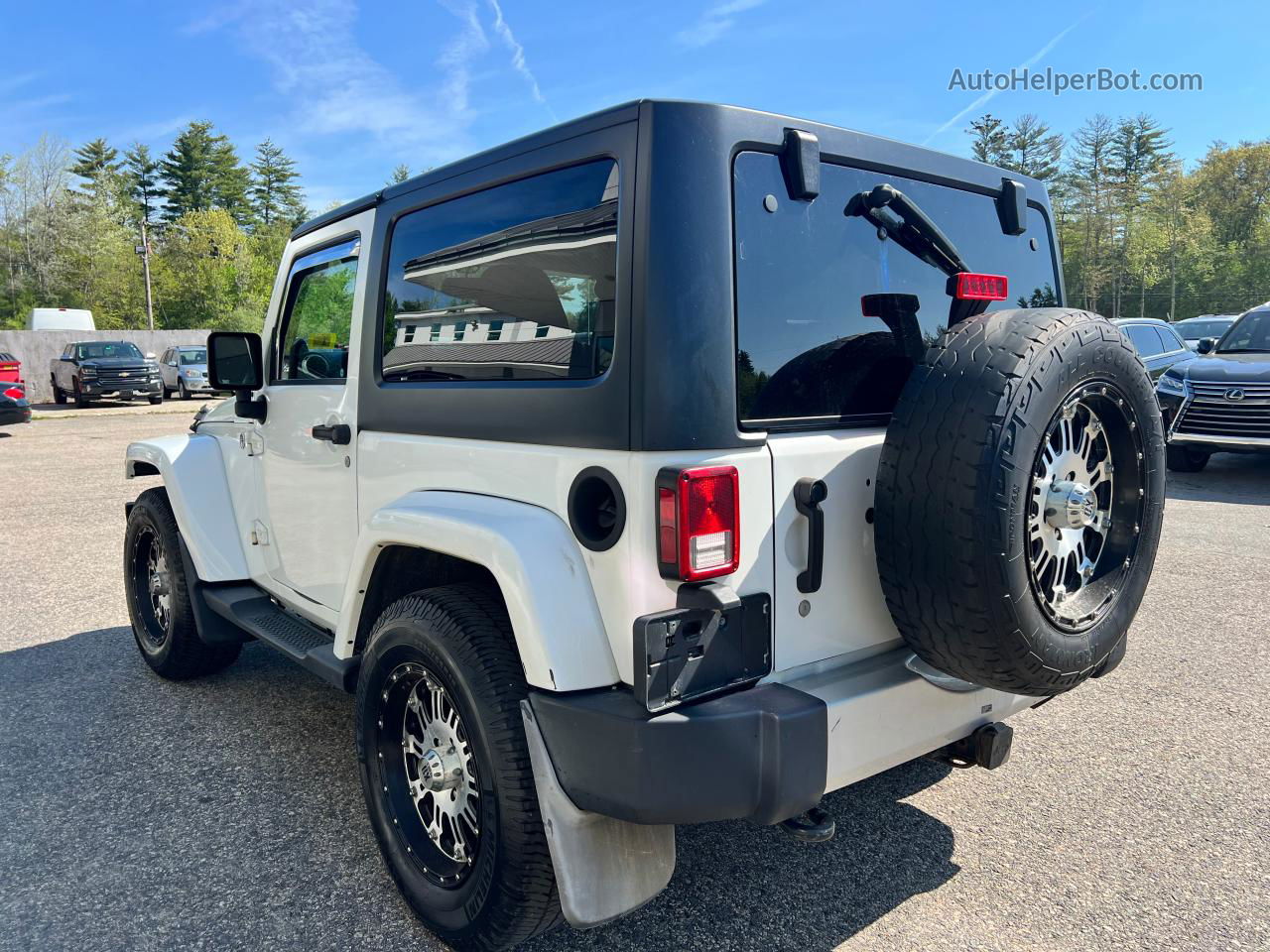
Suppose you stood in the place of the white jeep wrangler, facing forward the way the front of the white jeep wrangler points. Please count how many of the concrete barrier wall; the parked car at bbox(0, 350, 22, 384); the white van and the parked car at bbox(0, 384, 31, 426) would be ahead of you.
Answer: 4

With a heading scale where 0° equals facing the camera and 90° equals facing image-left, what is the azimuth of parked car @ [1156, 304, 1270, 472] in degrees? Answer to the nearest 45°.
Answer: approximately 45°

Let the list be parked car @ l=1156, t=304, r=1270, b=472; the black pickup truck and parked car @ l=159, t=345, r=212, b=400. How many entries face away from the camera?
0

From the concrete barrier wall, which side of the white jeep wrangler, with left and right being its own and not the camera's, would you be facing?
front

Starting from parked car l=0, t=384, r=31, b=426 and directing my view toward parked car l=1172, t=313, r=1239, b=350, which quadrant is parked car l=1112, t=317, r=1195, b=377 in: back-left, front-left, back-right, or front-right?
front-right

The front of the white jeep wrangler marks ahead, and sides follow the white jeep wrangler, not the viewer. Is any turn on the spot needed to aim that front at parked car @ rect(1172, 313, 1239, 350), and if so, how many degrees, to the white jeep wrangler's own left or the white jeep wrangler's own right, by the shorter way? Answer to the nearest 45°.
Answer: approximately 90° to the white jeep wrangler's own right

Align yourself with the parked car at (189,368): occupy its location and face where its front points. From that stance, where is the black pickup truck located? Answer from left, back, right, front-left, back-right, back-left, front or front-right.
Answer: right

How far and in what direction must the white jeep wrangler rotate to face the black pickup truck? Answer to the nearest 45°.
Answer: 0° — it already faces it

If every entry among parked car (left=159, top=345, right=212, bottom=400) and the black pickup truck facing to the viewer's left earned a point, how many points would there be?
0

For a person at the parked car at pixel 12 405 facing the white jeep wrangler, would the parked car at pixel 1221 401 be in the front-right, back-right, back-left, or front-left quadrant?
front-left

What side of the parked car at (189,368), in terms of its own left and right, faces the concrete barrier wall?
back

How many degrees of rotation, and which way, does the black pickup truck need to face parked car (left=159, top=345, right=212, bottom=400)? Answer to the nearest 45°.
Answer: approximately 90° to its left

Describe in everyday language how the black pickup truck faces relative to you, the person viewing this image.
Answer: facing the viewer and to the right of the viewer

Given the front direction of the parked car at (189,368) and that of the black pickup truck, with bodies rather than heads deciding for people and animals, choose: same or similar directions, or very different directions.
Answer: same or similar directions

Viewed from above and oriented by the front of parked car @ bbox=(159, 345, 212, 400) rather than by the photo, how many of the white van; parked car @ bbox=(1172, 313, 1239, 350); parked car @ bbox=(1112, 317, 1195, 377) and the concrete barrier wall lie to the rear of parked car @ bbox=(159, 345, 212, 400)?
2
